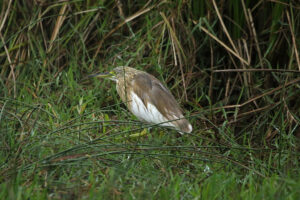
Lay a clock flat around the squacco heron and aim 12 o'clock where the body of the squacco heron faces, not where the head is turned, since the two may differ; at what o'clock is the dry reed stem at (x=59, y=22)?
The dry reed stem is roughly at 2 o'clock from the squacco heron.

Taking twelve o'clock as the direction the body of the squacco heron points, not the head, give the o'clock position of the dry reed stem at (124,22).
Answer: The dry reed stem is roughly at 3 o'clock from the squacco heron.

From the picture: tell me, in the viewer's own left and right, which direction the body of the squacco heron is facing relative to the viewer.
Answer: facing to the left of the viewer
